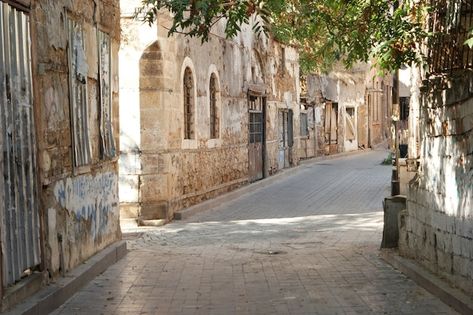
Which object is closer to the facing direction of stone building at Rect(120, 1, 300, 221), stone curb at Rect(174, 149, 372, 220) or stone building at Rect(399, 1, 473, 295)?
the stone building

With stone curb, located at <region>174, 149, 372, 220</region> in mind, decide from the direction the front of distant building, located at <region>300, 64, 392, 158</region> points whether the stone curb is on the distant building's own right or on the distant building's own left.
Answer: on the distant building's own right

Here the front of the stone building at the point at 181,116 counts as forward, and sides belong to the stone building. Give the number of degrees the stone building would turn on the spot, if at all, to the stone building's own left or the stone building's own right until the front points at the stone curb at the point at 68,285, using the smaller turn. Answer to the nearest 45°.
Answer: approximately 45° to the stone building's own right

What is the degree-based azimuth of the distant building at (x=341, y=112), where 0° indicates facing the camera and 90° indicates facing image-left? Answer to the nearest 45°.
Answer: approximately 315°
